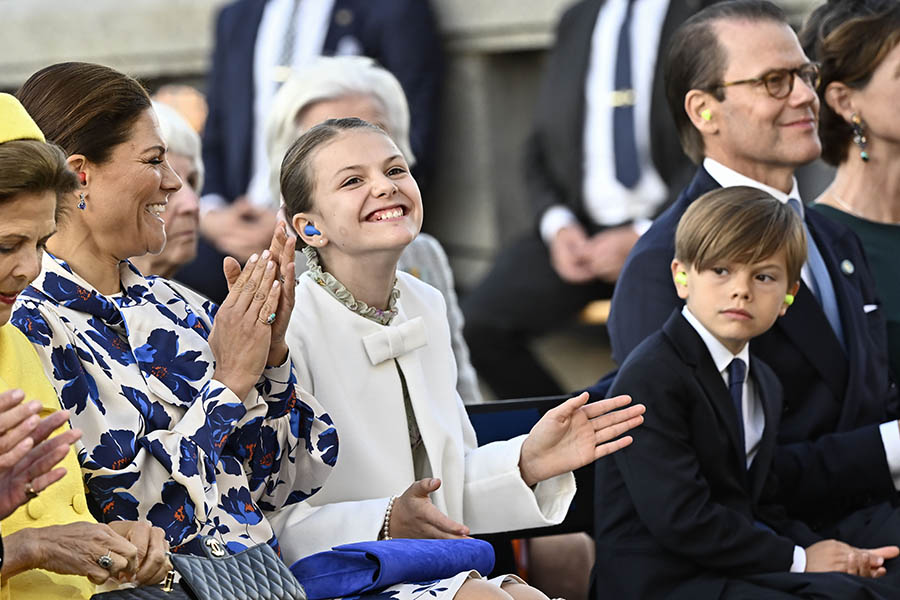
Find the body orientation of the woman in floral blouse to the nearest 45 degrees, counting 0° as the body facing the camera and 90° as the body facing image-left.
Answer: approximately 315°

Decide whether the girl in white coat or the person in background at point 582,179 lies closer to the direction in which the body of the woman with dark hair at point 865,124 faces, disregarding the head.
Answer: the girl in white coat

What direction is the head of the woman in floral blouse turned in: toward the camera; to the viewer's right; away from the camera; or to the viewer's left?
to the viewer's right

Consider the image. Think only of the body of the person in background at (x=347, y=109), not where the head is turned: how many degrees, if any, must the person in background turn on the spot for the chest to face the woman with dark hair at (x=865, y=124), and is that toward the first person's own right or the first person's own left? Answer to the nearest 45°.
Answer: approximately 90° to the first person's own left

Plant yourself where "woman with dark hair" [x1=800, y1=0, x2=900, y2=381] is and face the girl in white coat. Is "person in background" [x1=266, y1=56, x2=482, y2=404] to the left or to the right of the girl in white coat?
right
